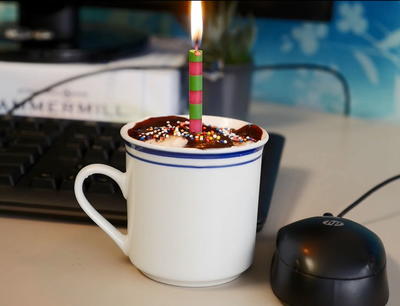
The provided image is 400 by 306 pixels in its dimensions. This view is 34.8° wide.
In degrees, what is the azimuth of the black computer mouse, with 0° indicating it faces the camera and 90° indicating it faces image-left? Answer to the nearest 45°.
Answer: approximately 180°

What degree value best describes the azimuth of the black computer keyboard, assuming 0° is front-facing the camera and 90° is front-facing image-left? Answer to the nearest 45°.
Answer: approximately 0°

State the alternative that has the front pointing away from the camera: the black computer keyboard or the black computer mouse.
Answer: the black computer mouse

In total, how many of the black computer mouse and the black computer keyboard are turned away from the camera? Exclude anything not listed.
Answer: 1

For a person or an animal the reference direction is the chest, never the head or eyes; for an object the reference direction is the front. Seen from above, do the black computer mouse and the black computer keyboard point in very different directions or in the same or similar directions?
very different directions
